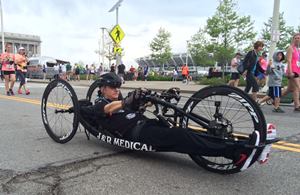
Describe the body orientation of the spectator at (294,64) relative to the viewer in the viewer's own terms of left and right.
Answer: facing the viewer and to the right of the viewer

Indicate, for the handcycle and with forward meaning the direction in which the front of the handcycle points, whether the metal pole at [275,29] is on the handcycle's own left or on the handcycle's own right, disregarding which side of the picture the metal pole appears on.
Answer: on the handcycle's own left

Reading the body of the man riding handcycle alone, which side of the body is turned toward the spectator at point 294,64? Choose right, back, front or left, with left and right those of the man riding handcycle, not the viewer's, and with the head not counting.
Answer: left

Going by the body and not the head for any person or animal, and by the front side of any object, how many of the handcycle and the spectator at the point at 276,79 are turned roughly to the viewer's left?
0

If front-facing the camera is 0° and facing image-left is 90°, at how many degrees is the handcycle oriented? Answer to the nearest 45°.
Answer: approximately 315°

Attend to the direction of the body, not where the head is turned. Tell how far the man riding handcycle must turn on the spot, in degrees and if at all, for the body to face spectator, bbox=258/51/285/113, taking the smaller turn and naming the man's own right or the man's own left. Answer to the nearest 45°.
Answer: approximately 90° to the man's own left

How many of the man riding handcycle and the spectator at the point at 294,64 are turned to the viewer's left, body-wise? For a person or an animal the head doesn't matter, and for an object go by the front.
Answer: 0

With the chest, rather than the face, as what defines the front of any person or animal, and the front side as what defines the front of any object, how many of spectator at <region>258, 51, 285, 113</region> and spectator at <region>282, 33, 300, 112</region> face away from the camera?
0
